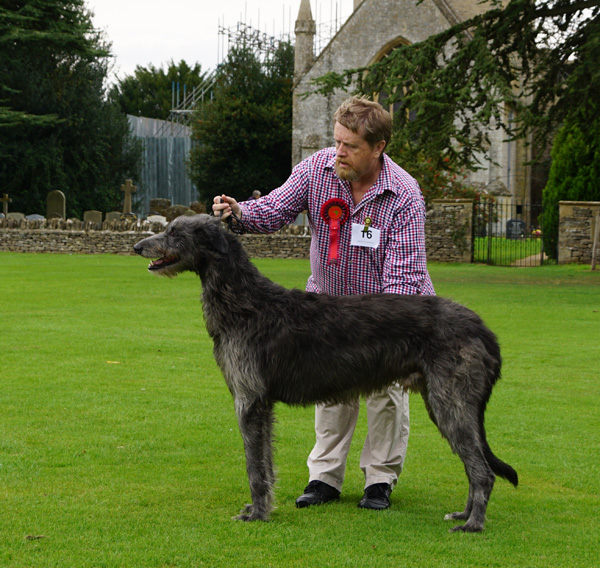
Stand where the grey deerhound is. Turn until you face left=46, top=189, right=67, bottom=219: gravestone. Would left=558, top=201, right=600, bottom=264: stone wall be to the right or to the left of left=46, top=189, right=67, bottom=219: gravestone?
right

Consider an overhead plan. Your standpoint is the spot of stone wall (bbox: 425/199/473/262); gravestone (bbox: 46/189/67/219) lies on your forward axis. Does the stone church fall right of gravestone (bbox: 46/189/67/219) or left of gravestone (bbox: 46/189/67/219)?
right

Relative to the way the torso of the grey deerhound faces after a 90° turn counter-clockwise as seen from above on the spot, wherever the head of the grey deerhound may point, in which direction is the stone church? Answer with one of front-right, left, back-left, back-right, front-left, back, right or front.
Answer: back

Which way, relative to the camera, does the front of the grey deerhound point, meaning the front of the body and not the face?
to the viewer's left

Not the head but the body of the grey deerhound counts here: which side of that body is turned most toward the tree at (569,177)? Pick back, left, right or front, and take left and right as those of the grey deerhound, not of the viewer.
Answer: right

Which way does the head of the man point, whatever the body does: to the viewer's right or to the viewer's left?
to the viewer's left

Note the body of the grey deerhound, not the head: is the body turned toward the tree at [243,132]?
no

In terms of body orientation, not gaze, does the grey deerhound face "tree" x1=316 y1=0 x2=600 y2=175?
no

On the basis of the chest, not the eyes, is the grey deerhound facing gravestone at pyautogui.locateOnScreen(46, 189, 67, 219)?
no

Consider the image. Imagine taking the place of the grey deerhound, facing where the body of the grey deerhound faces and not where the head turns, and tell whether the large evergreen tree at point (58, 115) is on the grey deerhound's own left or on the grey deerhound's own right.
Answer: on the grey deerhound's own right

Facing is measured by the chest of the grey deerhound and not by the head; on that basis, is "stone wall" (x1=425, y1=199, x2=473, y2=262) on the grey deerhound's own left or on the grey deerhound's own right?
on the grey deerhound's own right

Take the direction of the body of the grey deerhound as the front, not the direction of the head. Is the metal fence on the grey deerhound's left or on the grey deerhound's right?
on the grey deerhound's right

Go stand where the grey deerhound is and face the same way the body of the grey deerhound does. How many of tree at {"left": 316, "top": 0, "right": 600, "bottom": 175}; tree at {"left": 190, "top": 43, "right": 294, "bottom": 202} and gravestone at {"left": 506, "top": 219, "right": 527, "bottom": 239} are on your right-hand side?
3
